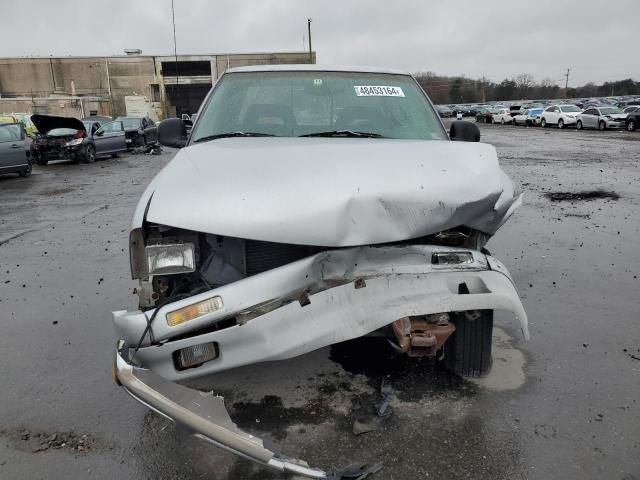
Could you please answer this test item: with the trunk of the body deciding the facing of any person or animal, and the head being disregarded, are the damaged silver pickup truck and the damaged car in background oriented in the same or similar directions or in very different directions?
same or similar directions

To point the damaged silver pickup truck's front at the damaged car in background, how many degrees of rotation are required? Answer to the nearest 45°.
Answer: approximately 135° to its right

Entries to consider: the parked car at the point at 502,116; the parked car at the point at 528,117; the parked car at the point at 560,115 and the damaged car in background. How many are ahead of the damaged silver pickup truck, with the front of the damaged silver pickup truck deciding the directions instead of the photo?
0

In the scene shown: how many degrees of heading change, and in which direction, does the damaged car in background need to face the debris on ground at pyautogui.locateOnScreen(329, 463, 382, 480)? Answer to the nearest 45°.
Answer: approximately 45° to its left

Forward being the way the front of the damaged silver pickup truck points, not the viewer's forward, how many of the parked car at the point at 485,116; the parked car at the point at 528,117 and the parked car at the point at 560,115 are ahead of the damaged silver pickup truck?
0

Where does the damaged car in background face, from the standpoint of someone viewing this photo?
facing the viewer and to the left of the viewer

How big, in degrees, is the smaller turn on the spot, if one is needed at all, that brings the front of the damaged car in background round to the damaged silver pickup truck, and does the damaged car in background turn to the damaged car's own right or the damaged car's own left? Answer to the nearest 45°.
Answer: approximately 45° to the damaged car's own left

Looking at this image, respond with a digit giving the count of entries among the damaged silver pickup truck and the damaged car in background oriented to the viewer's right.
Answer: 0

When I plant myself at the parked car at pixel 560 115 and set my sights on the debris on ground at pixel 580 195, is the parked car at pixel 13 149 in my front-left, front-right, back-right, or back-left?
front-right

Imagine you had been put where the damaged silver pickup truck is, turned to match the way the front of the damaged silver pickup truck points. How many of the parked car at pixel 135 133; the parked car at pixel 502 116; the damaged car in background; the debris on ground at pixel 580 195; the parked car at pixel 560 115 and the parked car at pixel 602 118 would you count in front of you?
0

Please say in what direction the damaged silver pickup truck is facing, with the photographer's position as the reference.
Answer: facing the viewer

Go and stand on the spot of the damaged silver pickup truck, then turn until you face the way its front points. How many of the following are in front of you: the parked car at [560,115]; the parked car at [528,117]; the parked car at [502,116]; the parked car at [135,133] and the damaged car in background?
0

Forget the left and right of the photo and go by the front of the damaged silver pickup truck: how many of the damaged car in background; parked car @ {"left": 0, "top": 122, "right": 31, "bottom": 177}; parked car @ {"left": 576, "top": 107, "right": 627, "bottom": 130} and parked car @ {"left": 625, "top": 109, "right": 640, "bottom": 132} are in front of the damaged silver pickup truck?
0

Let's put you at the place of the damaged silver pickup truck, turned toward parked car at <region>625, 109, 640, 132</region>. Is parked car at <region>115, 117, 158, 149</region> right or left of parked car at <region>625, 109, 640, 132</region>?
left

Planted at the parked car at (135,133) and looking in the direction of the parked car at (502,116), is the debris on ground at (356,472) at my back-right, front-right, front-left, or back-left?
back-right

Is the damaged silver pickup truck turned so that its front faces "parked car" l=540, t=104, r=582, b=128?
no
